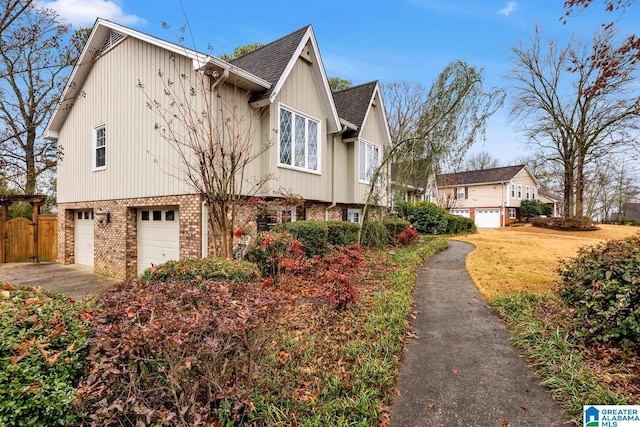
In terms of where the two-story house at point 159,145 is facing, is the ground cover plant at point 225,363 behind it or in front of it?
in front

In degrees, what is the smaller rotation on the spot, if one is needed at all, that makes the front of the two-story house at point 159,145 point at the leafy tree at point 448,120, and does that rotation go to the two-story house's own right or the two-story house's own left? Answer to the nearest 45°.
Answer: approximately 45° to the two-story house's own left

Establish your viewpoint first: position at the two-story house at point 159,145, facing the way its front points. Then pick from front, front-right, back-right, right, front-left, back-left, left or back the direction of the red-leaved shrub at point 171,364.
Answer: front-right

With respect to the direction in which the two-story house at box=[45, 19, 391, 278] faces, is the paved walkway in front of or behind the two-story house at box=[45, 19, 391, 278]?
in front

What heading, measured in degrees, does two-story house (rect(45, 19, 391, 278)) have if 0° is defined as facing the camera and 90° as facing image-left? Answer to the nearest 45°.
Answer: approximately 315°

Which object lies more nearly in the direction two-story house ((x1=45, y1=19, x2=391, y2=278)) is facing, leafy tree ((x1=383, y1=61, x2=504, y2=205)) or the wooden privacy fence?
the leafy tree

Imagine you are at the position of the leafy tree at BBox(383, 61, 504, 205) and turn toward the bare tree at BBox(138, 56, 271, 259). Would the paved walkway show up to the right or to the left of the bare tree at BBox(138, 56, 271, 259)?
left

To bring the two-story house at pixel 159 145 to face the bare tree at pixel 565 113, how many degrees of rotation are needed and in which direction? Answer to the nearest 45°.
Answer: approximately 45° to its left

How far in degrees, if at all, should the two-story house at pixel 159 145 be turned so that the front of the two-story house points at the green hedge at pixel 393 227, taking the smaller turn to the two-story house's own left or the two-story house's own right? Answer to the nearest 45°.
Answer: approximately 45° to the two-story house's own left
